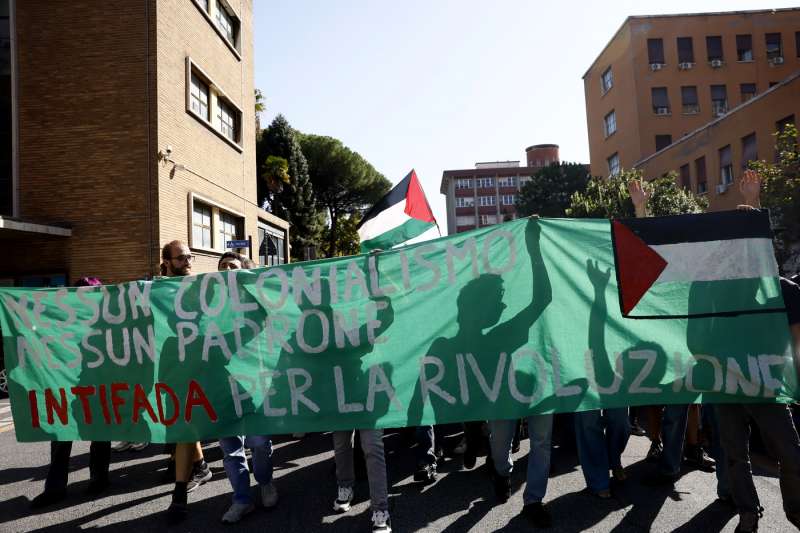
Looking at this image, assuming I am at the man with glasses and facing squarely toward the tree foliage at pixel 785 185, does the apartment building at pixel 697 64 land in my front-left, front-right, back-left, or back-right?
front-left

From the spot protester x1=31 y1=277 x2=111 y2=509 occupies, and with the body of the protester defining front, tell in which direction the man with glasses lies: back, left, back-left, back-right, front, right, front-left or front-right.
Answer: left

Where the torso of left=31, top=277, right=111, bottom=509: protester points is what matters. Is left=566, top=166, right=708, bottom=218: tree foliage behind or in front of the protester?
behind

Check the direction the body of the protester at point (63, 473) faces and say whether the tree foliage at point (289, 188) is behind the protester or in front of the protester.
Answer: behind

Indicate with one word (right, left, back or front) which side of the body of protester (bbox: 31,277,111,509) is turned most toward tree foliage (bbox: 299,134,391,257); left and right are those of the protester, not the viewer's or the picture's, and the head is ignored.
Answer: back

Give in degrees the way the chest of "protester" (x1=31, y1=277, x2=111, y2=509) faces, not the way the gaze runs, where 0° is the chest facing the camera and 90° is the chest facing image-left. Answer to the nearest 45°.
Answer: approximately 45°

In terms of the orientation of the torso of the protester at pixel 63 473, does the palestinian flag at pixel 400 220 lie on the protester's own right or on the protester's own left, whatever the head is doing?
on the protester's own left

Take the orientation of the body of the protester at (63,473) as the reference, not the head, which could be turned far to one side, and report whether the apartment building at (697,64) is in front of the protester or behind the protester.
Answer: behind

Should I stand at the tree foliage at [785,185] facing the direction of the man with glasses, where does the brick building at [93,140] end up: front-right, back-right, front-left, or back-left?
front-right

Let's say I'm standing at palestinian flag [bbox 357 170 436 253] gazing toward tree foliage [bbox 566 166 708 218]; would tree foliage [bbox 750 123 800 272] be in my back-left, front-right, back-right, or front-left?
front-right

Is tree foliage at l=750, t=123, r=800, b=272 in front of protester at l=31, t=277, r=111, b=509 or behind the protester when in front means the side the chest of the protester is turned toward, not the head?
behind
